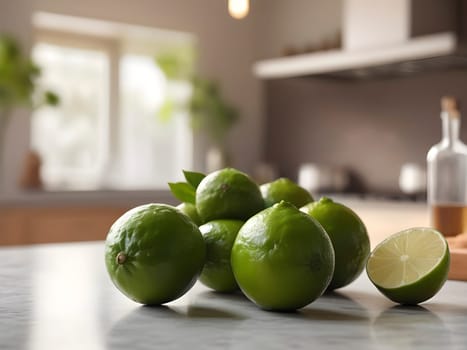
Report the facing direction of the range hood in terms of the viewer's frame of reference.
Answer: facing the viewer and to the left of the viewer

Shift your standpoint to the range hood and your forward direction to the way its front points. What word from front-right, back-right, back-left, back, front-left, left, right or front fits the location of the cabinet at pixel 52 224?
front-right

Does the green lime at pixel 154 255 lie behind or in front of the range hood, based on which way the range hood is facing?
in front

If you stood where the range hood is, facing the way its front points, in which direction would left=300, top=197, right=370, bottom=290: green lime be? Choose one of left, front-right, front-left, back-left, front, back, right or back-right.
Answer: front-left

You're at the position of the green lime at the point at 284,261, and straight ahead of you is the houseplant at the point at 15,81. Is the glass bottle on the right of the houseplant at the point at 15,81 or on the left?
right

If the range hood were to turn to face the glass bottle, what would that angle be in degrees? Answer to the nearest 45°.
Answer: approximately 45° to its left

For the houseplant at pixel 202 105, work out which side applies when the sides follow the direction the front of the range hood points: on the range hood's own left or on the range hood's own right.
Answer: on the range hood's own right

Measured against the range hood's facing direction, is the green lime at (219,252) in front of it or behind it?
in front

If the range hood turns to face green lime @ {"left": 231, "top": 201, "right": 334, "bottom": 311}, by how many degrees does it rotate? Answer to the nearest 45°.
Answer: approximately 45° to its left
